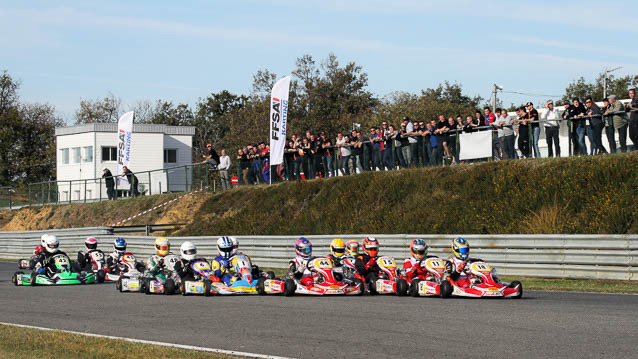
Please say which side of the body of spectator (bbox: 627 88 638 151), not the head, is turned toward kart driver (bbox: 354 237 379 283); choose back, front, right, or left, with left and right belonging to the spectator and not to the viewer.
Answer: front

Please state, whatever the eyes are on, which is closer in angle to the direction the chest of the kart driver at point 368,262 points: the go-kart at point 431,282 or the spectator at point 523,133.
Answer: the go-kart

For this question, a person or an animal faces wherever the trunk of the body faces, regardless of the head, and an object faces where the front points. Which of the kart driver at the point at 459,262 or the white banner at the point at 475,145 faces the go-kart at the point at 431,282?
the white banner

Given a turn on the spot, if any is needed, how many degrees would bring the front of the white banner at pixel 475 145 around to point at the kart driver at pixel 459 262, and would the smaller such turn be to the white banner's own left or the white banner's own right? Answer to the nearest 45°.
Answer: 0° — it already faces them

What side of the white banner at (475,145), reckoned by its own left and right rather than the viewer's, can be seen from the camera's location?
front

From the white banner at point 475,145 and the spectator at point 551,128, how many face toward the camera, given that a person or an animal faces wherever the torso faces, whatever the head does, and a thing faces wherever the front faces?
2

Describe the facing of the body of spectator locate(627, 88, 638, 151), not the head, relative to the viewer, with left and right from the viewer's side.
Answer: facing the viewer and to the left of the viewer

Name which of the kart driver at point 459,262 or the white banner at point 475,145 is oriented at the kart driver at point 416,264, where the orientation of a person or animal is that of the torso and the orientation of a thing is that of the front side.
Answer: the white banner

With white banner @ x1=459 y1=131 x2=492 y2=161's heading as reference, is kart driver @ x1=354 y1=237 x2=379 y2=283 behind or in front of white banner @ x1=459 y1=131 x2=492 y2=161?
in front

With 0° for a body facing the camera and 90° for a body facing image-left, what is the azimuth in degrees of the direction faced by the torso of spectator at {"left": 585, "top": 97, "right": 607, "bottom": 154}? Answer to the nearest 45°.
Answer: approximately 45°

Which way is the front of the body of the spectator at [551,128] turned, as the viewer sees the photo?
toward the camera
